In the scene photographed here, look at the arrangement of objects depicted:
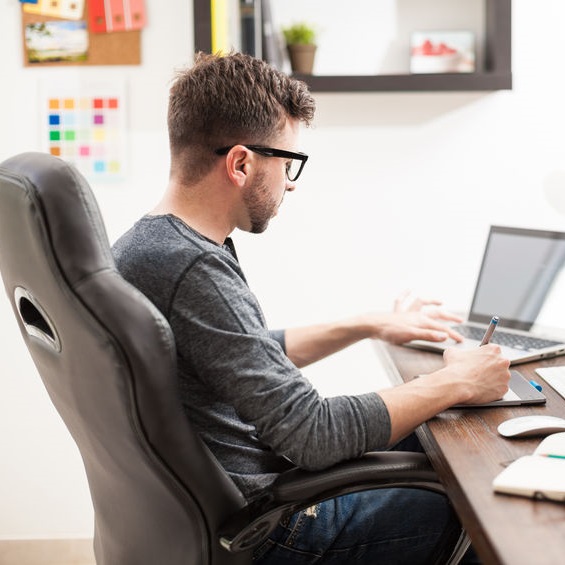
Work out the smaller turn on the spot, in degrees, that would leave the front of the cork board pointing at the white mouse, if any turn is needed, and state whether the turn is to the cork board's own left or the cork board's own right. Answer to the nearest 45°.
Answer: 0° — it already faces it

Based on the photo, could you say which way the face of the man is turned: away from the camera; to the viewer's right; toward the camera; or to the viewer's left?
to the viewer's right

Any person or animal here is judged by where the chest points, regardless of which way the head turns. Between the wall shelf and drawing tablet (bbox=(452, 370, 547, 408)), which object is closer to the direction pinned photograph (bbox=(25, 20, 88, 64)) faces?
the drawing tablet

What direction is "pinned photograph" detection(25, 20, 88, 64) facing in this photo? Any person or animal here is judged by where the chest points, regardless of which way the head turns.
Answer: toward the camera

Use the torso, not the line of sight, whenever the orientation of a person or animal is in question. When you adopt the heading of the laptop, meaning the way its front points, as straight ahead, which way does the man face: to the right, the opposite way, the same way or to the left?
the opposite way

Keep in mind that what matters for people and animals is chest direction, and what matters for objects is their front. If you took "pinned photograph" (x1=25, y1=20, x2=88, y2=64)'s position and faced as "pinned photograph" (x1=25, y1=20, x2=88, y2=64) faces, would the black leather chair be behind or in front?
in front

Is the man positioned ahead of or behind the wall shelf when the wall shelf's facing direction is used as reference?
ahead

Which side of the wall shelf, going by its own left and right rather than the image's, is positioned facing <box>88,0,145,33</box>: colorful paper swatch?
right

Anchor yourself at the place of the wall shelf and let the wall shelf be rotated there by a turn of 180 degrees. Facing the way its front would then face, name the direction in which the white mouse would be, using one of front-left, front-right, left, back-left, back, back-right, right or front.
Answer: back

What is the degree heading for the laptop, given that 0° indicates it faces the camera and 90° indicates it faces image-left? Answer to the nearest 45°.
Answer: approximately 45°

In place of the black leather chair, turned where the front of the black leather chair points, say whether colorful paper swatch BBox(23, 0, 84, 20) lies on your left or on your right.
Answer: on your left

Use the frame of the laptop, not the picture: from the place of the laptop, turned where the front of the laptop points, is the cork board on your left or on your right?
on your right
